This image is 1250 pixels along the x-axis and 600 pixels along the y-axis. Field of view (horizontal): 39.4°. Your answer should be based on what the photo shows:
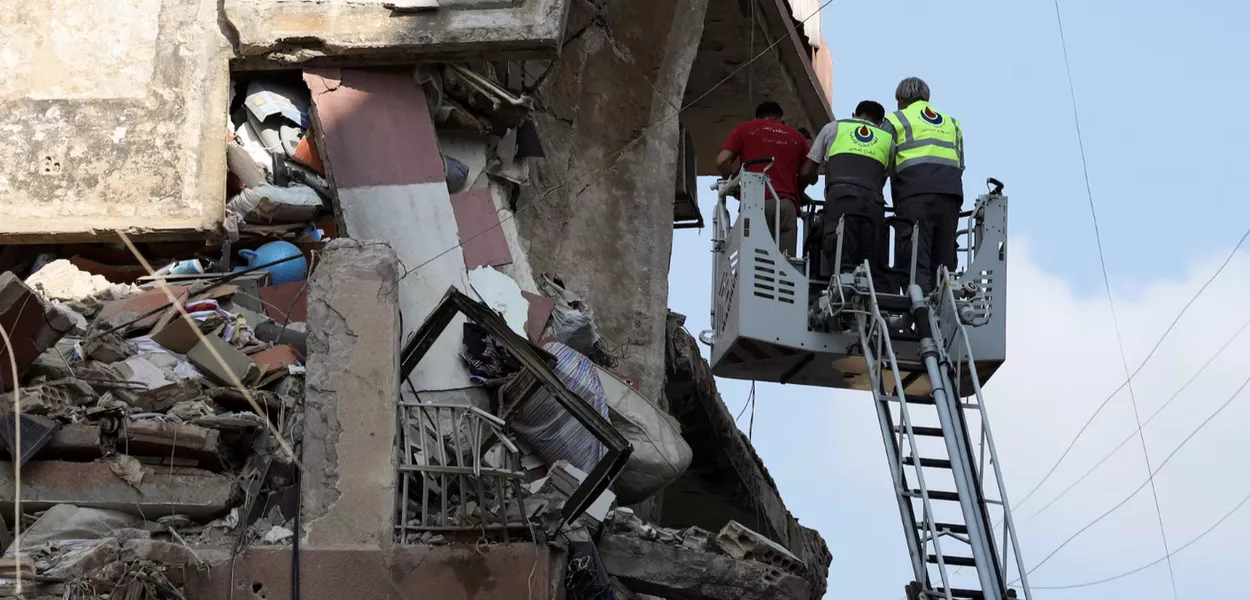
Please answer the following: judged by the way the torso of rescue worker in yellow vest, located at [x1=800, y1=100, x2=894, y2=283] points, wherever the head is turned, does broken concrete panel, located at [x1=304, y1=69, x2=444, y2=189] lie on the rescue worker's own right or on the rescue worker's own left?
on the rescue worker's own left

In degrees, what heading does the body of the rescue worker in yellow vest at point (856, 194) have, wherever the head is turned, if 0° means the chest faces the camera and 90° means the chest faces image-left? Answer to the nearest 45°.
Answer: approximately 180°

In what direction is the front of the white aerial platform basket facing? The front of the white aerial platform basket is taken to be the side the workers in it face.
away from the camera
